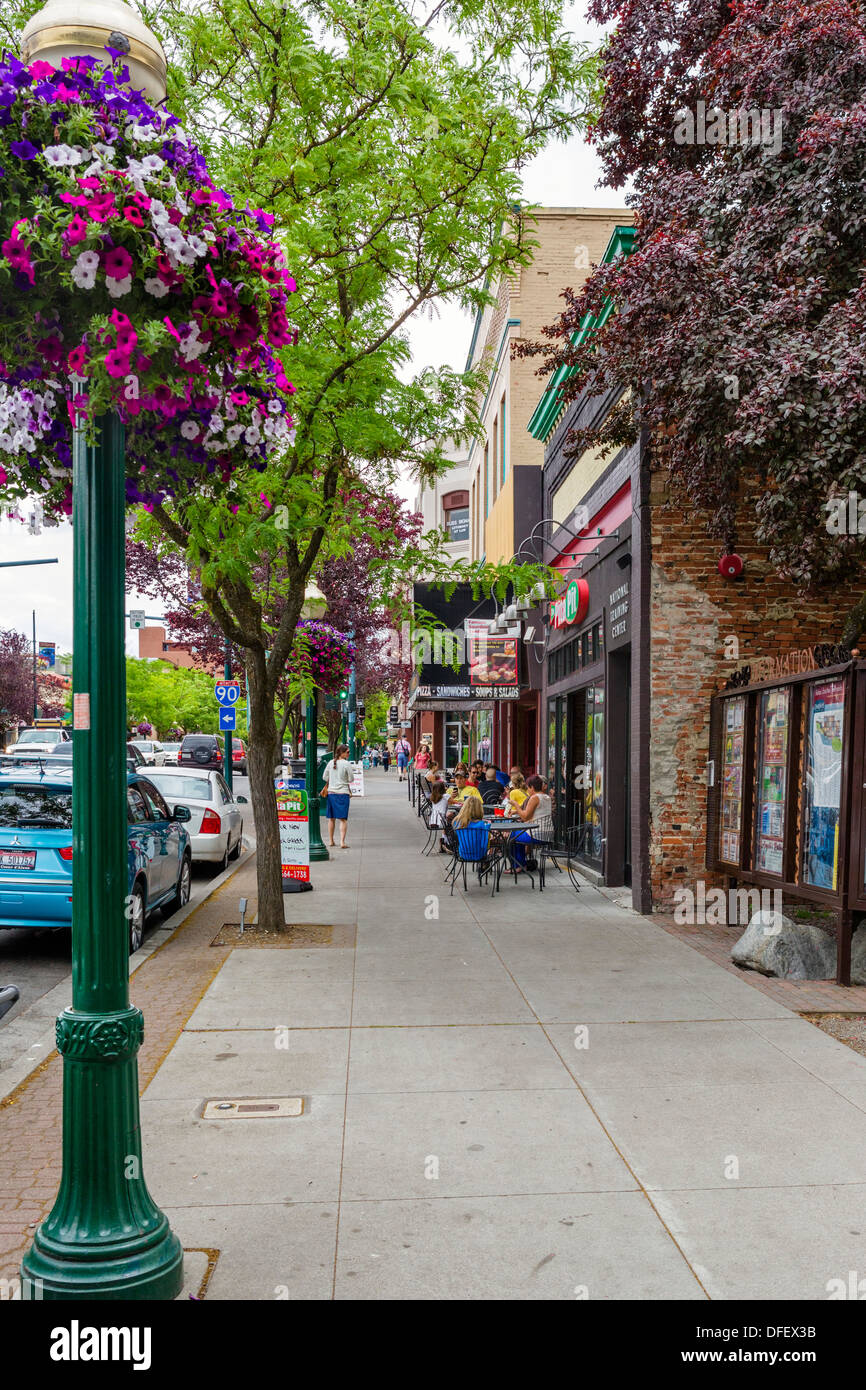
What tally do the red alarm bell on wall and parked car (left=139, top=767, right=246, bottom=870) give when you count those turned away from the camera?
1

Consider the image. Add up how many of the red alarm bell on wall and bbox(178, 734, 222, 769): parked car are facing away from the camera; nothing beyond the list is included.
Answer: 1

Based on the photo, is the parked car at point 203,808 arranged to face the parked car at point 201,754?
yes

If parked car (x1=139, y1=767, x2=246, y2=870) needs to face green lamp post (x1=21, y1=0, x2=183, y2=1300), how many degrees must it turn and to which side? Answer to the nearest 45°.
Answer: approximately 180°

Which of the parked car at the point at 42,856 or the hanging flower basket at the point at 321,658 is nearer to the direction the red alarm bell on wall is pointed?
the parked car

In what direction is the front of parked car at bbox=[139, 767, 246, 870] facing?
away from the camera

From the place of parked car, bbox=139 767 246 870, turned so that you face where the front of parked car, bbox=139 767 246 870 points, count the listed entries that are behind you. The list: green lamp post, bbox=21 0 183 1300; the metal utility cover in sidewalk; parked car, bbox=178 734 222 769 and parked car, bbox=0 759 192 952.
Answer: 3

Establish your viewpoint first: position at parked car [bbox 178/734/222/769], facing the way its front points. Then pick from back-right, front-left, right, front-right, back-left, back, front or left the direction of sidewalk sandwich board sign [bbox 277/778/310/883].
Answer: back

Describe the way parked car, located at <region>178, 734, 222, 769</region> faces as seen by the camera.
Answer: facing away from the viewer

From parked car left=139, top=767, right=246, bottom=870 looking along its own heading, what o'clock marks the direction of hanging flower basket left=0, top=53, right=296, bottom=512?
The hanging flower basket is roughly at 6 o'clock from the parked car.

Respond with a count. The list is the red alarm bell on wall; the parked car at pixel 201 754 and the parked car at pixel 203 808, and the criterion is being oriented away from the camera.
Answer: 2

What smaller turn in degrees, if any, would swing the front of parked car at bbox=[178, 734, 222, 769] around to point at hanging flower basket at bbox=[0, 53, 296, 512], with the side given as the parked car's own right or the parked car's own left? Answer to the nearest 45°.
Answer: approximately 180°

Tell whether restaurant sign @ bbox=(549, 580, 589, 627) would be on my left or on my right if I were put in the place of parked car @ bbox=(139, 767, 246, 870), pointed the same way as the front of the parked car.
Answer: on my right

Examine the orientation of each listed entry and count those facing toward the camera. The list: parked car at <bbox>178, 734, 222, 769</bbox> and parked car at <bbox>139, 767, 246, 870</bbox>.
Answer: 0

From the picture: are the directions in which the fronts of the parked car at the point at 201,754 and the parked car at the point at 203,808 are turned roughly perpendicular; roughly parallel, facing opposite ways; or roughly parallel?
roughly parallel

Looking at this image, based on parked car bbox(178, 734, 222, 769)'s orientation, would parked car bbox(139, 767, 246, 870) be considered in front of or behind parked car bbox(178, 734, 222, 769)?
behind
